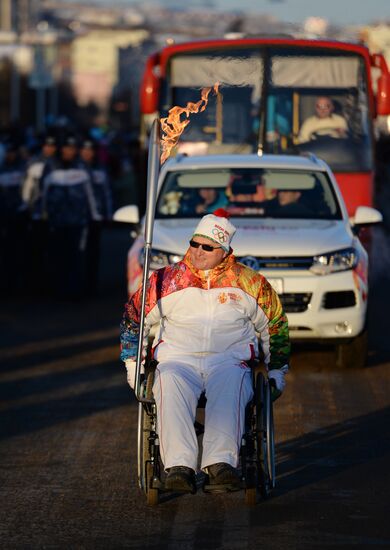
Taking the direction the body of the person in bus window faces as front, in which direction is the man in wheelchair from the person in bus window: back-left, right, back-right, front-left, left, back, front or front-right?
front

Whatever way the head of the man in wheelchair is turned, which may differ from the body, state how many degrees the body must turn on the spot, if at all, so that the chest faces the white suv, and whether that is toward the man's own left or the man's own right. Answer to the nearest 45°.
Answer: approximately 180°

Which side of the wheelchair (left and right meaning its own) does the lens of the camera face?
front

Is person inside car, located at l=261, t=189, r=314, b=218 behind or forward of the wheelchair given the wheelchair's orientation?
behind

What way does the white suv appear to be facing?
toward the camera

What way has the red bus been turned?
toward the camera

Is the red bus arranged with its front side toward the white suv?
yes

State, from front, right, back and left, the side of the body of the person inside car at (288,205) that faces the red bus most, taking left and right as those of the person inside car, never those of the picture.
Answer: back

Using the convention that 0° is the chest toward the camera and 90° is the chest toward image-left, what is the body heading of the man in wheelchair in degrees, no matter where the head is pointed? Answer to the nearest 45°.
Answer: approximately 0°

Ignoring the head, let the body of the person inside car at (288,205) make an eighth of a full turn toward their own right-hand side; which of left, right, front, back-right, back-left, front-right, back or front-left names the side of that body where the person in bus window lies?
back-right

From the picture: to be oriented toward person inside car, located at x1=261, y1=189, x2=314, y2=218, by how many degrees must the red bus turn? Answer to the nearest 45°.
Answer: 0° — it already faces them

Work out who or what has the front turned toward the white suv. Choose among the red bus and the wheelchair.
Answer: the red bus

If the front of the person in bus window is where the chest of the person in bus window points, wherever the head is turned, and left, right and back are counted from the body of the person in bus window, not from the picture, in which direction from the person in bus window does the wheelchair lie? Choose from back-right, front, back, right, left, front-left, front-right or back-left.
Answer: front

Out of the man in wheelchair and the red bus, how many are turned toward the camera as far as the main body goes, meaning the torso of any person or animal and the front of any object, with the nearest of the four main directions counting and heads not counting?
2

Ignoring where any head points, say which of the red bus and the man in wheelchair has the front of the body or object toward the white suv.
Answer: the red bus

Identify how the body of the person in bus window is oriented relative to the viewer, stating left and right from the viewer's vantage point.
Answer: facing the viewer

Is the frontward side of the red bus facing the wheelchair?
yes

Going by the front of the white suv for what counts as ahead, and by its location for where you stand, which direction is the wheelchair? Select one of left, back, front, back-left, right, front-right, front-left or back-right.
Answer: front
